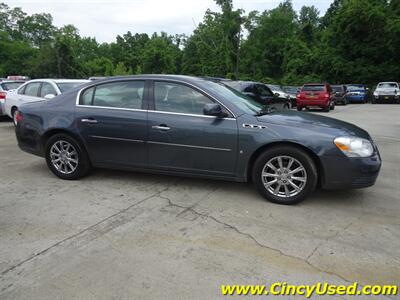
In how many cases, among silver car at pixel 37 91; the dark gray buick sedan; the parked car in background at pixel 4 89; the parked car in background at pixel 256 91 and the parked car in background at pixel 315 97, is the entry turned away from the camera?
2

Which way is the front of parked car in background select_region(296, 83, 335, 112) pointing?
away from the camera

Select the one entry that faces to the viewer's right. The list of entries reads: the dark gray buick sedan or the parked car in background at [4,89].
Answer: the dark gray buick sedan

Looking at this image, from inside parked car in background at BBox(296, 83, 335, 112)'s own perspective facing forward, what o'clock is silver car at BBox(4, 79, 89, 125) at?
The silver car is roughly at 7 o'clock from the parked car in background.

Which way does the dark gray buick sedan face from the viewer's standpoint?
to the viewer's right

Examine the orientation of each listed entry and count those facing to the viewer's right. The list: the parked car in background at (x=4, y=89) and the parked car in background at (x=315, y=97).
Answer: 0

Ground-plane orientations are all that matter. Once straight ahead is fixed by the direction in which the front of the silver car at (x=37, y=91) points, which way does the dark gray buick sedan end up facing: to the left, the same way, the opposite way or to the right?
the same way

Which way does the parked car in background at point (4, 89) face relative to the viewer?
away from the camera

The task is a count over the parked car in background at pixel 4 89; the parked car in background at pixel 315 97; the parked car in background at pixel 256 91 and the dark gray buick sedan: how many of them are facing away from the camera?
2

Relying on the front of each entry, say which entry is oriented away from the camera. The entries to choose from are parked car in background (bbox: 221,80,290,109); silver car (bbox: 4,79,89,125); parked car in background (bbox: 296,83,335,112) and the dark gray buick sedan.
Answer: parked car in background (bbox: 296,83,335,112)

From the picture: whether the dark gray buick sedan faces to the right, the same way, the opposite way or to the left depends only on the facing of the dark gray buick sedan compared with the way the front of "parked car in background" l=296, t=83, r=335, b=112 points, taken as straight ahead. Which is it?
to the right

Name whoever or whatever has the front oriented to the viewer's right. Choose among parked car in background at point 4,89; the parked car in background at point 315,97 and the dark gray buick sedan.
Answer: the dark gray buick sedan

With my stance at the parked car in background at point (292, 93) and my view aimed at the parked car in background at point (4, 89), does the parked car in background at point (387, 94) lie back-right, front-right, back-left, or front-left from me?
back-left

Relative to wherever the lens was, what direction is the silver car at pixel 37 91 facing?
facing the viewer and to the right of the viewer
